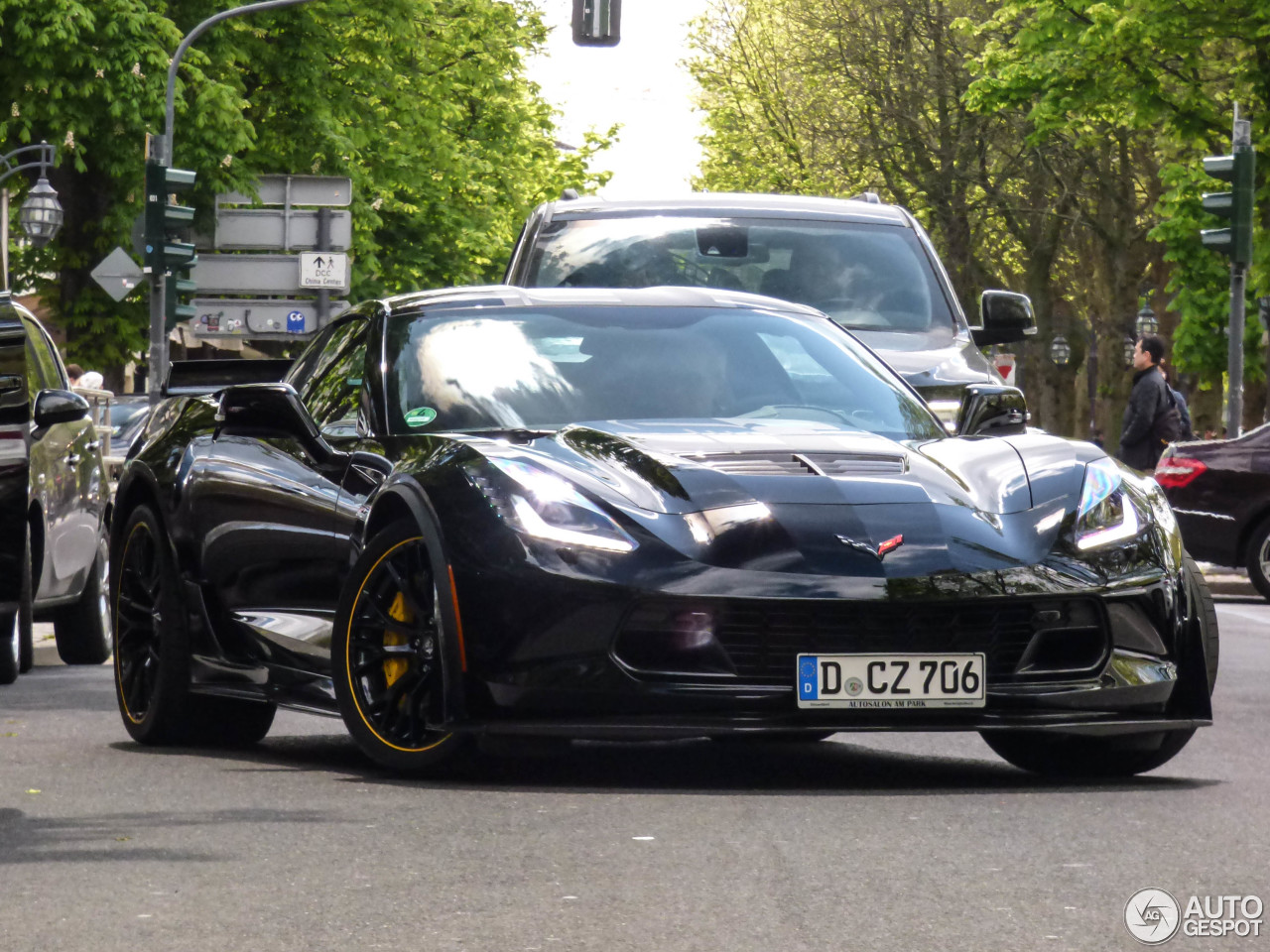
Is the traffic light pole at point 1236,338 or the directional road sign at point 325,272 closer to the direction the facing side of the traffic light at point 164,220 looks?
the traffic light pole

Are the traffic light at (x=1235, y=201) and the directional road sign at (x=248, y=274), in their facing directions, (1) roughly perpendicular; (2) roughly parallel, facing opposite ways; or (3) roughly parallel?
roughly perpendicular

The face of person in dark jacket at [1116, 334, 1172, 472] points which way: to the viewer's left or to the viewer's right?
to the viewer's left

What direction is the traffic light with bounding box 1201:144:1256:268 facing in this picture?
to the viewer's left

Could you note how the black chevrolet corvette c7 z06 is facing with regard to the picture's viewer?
facing the viewer and to the right of the viewer

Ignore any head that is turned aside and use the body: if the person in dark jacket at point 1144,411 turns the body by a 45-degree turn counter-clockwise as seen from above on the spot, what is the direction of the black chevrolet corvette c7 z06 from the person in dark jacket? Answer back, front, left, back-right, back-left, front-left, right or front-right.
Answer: front-left

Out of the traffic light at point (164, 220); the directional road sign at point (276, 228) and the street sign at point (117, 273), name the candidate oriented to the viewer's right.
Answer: the traffic light
